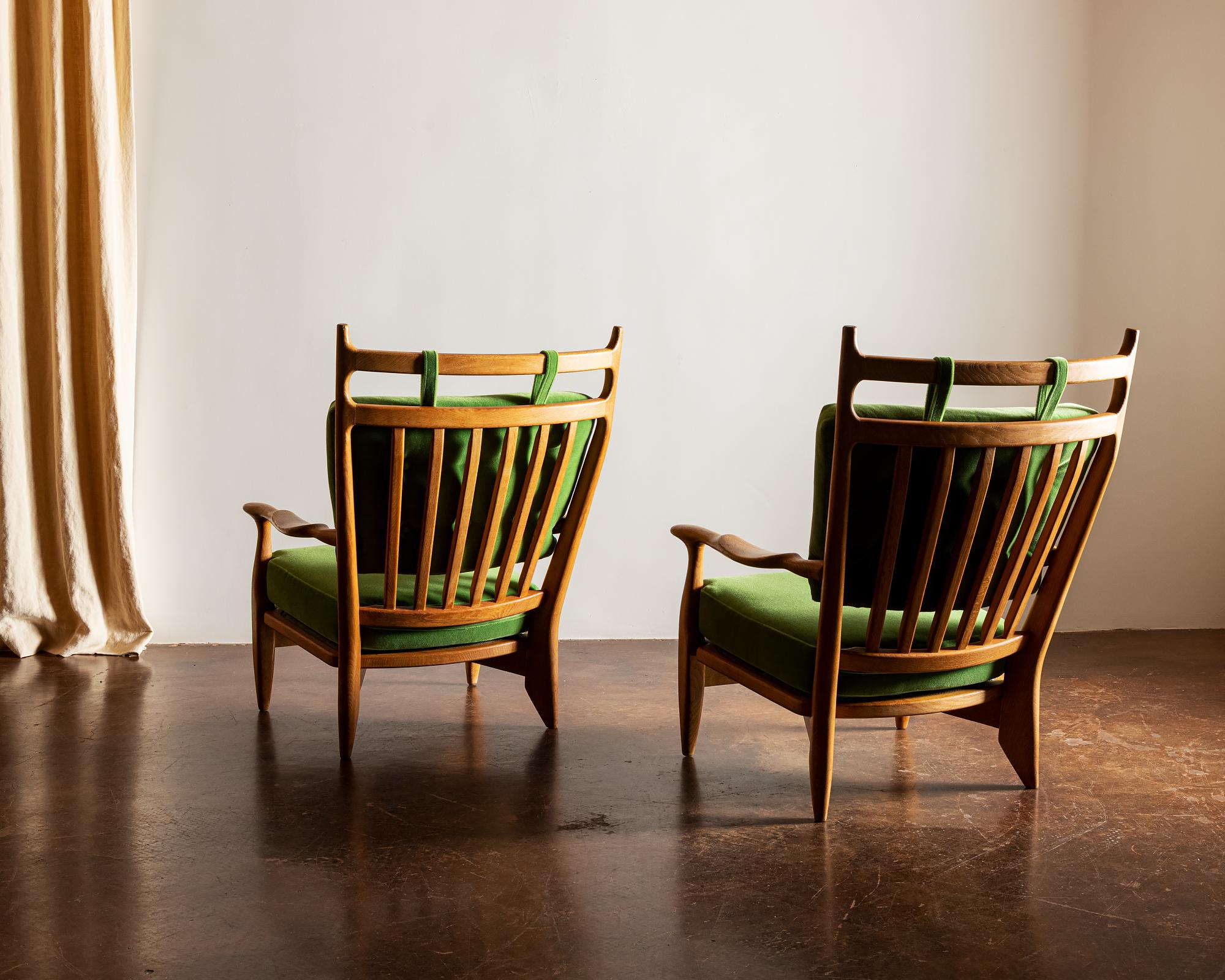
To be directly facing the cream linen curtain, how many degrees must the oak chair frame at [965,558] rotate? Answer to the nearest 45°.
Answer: approximately 45° to its left

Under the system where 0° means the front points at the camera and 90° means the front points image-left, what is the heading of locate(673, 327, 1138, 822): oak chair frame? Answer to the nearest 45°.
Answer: approximately 135°
